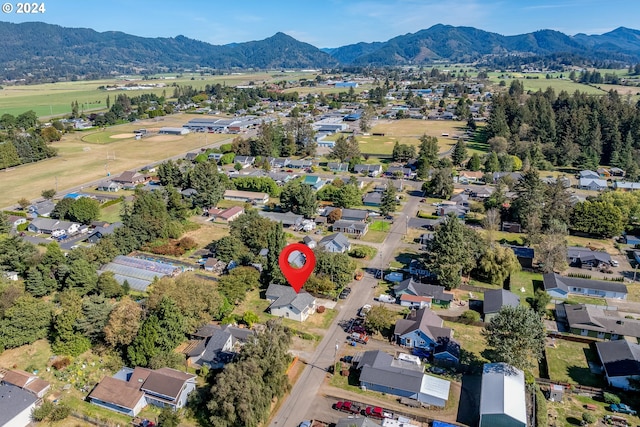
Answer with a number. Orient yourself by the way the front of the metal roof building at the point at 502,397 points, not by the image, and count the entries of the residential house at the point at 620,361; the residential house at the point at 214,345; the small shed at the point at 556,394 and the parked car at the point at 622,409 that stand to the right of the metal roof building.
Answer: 1

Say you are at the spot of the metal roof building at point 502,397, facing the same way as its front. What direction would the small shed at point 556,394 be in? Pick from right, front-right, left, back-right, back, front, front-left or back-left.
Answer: back-left

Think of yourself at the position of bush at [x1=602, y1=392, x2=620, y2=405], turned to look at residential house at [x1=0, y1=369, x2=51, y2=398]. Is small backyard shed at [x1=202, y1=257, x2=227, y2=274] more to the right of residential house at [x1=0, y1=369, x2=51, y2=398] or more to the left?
right

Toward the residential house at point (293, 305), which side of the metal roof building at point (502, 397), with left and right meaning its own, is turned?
right

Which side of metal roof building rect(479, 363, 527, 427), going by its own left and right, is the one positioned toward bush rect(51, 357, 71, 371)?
right

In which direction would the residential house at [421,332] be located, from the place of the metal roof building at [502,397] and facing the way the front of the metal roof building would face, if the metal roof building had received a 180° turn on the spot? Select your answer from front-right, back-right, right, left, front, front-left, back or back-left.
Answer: front-left

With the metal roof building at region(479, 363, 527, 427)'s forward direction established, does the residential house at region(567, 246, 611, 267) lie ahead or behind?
behind

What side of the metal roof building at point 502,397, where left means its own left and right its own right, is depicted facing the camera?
front

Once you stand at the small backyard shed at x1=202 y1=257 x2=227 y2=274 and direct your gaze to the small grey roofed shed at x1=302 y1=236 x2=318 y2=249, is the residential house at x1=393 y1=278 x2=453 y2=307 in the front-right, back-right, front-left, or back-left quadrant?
front-right

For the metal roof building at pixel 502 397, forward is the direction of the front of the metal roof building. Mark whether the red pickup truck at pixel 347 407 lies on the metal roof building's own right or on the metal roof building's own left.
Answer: on the metal roof building's own right

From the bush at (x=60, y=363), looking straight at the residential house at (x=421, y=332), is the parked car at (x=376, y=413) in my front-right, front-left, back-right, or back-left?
front-right

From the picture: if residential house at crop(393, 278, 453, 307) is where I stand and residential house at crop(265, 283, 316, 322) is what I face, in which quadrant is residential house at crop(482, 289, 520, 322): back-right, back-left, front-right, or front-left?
back-left

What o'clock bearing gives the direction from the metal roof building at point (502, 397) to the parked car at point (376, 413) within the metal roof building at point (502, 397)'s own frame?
The parked car is roughly at 2 o'clock from the metal roof building.

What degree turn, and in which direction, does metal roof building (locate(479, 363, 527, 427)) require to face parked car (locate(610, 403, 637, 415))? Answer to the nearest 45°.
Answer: approximately 135° to its left
